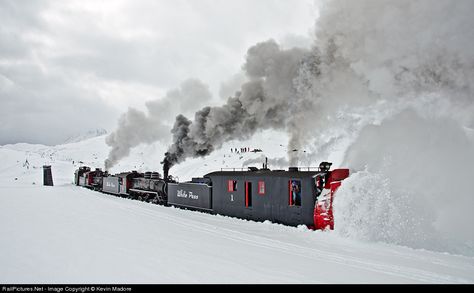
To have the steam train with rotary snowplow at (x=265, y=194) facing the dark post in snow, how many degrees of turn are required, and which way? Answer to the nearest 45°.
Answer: approximately 180°

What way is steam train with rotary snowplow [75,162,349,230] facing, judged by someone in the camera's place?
facing the viewer and to the right of the viewer
